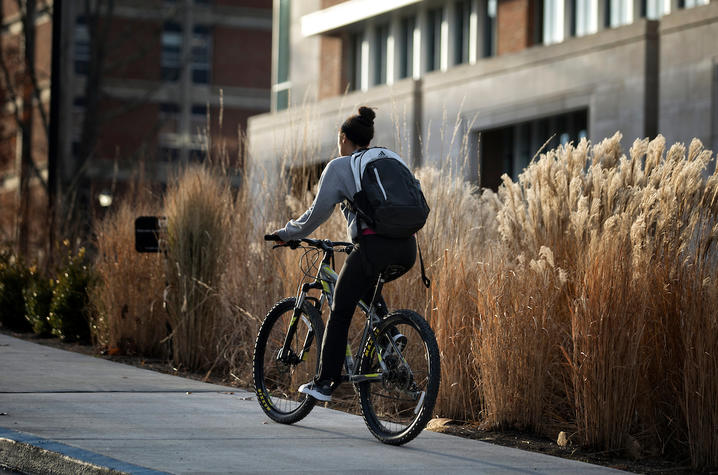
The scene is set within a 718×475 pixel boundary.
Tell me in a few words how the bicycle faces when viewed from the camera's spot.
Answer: facing away from the viewer and to the left of the viewer

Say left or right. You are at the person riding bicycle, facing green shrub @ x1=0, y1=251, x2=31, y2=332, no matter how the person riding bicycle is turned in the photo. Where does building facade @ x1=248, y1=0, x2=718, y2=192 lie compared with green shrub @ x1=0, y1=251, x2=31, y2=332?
right

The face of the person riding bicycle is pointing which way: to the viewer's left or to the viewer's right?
to the viewer's left

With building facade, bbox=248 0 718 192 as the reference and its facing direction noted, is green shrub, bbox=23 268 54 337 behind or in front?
in front

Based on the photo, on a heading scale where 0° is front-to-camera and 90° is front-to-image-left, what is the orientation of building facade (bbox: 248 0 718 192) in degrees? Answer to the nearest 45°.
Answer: approximately 45°

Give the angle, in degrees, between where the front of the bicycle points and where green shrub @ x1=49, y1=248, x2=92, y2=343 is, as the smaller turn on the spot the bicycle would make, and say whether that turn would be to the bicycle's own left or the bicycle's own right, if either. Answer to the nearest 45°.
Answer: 0° — it already faces it

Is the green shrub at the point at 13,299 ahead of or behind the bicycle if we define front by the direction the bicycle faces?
ahead

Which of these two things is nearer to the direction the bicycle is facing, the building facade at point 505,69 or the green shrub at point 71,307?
the green shrub

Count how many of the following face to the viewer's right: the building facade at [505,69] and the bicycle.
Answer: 0
